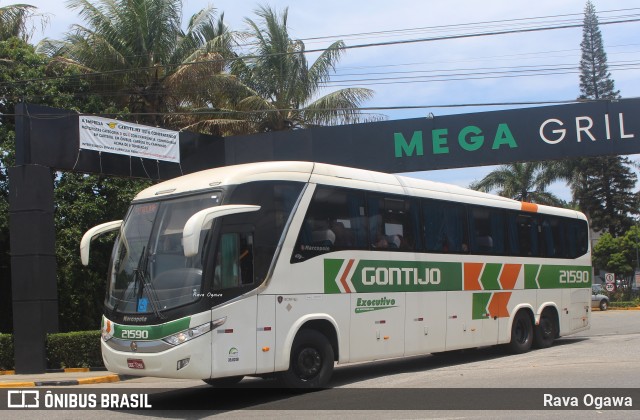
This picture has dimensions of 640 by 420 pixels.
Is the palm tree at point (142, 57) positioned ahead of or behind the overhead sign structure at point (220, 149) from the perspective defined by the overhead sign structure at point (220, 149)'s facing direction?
behind

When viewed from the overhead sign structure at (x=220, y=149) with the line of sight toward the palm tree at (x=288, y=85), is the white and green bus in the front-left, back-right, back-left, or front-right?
back-right

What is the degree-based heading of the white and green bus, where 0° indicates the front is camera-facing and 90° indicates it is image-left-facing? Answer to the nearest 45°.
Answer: approximately 45°

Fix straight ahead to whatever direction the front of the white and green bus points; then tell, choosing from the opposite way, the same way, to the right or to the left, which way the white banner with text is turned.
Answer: to the left

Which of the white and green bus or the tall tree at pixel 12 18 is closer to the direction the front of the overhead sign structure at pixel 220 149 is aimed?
the white and green bus

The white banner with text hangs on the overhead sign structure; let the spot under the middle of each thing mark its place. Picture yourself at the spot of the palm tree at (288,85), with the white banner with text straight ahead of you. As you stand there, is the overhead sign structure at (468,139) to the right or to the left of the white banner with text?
left

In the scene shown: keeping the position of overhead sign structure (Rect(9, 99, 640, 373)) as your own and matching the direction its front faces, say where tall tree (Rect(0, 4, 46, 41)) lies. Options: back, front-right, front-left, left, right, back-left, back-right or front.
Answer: back-right

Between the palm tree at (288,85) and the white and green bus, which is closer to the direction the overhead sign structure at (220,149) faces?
the white and green bus

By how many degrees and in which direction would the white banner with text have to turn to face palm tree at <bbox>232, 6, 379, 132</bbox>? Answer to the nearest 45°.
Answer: approximately 90° to its left

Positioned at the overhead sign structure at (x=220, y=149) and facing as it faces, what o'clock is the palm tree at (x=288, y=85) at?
The palm tree is roughly at 6 o'clock from the overhead sign structure.

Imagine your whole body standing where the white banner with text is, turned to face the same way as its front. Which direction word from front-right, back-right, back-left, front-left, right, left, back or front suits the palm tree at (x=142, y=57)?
back-left

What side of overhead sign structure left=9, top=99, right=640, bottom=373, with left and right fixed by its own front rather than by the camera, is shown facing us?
front

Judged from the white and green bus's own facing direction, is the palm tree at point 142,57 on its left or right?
on its right

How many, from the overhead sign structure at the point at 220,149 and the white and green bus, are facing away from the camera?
0
